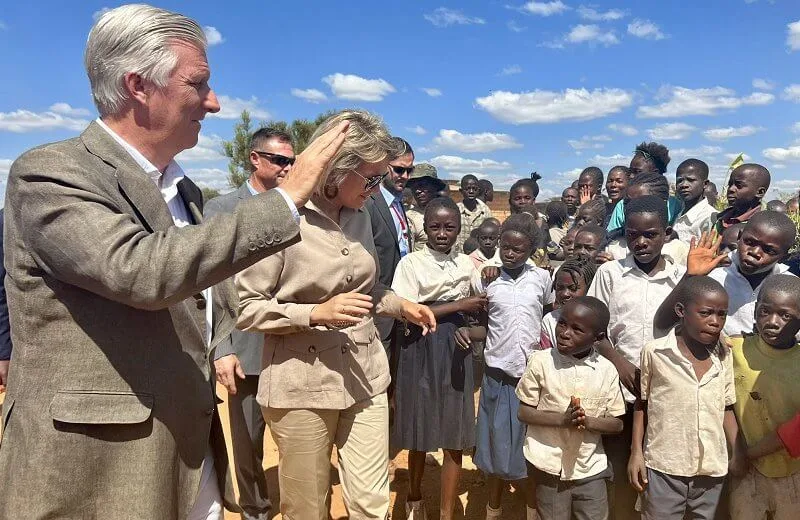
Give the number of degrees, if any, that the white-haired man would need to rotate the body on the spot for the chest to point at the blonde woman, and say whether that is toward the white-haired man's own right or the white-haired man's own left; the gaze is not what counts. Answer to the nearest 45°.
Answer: approximately 45° to the white-haired man's own left

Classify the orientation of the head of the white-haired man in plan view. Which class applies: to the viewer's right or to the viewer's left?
to the viewer's right

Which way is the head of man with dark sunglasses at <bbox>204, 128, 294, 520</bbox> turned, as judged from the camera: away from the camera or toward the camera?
toward the camera

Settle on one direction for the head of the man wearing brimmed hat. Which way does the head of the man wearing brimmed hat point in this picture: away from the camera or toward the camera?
toward the camera

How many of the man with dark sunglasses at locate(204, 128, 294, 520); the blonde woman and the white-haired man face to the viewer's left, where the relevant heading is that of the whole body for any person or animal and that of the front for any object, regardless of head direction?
0

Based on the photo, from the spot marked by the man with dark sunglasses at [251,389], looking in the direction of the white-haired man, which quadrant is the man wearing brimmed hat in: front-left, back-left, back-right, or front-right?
back-left

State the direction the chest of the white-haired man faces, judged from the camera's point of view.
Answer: to the viewer's right

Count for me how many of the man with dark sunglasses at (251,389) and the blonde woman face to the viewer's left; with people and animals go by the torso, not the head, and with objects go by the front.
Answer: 0

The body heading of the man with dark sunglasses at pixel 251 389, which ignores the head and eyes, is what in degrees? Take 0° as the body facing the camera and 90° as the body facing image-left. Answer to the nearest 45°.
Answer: approximately 315°

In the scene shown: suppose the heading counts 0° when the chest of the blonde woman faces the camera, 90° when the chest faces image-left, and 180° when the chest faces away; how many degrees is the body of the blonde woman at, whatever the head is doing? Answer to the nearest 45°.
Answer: approximately 315°

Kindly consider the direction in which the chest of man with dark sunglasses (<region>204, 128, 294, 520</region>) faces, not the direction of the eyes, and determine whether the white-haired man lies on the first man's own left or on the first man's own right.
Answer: on the first man's own right

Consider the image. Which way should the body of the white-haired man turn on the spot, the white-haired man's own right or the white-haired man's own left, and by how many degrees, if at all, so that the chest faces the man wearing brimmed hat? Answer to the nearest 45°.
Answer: approximately 45° to the white-haired man's own left

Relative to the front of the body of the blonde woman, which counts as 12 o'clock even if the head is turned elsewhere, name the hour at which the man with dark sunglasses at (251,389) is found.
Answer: The man with dark sunglasses is roughly at 7 o'clock from the blonde woman.

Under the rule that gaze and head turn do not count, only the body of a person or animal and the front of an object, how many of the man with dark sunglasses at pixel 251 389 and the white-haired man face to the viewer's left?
0

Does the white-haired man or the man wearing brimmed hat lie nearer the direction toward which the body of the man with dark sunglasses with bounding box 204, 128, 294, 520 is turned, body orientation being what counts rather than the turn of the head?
the white-haired man

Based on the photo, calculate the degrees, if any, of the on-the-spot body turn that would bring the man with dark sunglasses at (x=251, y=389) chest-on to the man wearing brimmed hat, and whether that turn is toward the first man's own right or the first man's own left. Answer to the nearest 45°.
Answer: approximately 90° to the first man's own left
